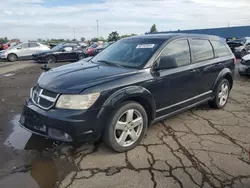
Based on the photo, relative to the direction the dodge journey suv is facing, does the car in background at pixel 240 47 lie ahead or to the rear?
to the rear

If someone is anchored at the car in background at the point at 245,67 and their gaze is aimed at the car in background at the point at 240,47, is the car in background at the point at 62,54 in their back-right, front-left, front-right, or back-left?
front-left

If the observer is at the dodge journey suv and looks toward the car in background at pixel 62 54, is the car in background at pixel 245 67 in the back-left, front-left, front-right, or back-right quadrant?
front-right

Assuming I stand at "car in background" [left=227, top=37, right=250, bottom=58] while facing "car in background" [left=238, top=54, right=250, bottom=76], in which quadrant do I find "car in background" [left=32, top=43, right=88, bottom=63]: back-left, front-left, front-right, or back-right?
front-right

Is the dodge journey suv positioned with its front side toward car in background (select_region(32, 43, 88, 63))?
no

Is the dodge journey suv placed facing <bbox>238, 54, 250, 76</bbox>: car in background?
no

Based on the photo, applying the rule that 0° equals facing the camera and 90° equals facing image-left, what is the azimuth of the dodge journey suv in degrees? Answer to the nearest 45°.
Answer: approximately 45°

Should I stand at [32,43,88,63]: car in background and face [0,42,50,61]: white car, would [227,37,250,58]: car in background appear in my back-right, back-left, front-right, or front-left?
back-right

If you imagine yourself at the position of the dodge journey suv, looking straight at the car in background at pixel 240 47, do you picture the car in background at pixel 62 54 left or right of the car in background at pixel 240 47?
left

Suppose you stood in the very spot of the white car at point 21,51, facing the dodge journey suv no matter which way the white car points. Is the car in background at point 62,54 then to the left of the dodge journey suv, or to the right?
left

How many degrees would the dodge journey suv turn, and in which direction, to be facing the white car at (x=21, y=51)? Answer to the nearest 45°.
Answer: approximately 90° to its right
